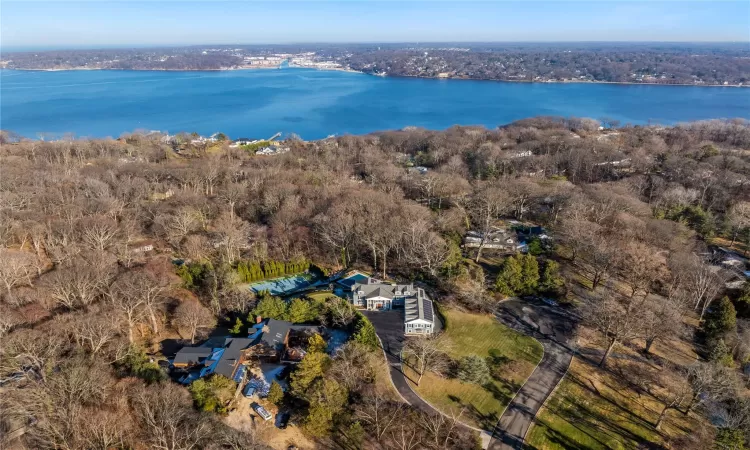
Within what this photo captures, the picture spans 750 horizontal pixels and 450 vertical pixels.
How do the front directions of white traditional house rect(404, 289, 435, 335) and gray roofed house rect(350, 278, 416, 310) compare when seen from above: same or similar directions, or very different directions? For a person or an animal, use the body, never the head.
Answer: same or similar directions

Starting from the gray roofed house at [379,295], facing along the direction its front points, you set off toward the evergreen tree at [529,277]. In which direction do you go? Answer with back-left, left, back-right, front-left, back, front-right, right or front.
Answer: left

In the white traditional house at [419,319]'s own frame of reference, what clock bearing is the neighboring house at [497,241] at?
The neighboring house is roughly at 7 o'clock from the white traditional house.

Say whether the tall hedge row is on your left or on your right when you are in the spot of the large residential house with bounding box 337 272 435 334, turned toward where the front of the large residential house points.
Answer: on your right

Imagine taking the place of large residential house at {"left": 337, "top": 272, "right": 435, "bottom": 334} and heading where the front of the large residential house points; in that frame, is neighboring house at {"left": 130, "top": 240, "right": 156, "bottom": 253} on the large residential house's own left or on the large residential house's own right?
on the large residential house's own right

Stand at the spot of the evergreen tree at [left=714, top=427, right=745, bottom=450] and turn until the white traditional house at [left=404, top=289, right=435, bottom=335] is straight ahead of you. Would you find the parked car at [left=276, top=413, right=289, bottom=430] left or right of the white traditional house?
left

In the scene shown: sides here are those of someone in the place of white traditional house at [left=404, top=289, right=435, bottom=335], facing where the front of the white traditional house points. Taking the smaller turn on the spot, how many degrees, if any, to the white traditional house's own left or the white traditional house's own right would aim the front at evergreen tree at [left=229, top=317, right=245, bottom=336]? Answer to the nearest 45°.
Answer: approximately 90° to the white traditional house's own right

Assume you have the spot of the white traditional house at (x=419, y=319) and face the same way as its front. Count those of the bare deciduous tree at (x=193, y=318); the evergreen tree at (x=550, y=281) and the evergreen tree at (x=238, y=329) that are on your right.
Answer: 2

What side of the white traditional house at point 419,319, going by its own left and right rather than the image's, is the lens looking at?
front

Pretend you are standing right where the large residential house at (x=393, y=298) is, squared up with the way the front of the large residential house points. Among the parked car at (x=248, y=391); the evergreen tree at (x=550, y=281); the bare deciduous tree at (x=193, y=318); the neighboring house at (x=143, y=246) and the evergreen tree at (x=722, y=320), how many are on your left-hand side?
2

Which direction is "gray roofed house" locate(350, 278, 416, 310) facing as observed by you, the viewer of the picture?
facing the viewer

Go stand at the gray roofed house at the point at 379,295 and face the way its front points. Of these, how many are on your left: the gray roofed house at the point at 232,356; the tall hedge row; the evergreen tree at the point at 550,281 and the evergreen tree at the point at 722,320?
2

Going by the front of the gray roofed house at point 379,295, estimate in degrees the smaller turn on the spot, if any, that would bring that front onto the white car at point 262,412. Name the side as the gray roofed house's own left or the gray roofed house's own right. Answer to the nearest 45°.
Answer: approximately 45° to the gray roofed house's own right

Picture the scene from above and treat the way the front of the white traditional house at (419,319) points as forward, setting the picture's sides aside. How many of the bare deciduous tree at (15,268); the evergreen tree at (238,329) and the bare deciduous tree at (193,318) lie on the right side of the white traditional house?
3

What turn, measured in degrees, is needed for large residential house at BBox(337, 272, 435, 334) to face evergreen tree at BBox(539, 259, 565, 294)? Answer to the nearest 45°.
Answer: approximately 90° to its left

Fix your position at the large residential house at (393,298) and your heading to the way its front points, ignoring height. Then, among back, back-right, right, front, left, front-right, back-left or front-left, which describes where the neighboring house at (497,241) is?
back-left

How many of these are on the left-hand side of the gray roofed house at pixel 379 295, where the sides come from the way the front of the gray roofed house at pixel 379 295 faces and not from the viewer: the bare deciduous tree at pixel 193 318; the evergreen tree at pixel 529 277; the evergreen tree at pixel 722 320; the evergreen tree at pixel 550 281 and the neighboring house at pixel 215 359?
3

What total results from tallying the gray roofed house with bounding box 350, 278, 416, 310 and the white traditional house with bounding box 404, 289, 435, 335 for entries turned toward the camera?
2
